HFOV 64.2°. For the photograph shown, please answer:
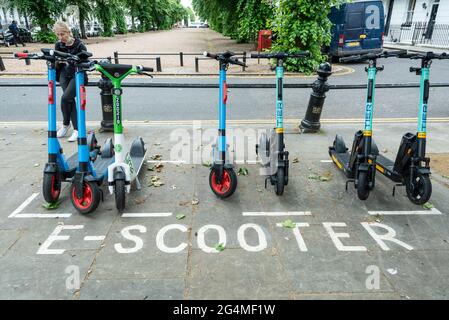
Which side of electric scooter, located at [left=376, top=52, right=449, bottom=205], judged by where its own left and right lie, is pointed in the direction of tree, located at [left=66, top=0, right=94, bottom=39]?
back

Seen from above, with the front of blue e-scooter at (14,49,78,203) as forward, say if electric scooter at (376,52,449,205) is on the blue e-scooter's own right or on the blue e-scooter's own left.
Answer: on the blue e-scooter's own left

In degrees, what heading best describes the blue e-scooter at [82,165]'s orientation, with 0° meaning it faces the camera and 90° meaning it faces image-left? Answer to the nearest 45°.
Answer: approximately 45°

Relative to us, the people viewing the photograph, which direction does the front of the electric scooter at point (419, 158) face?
facing the viewer and to the right of the viewer

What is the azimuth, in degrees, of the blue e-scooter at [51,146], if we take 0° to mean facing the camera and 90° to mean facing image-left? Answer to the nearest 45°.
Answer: approximately 45°

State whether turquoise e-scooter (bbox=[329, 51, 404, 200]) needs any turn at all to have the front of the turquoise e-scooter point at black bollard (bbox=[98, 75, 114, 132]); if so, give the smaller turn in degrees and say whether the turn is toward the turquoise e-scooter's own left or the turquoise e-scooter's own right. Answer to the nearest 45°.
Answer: approximately 135° to the turquoise e-scooter's own right

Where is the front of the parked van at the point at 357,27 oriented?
away from the camera

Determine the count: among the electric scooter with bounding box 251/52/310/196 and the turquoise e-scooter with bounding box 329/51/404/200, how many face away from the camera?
0

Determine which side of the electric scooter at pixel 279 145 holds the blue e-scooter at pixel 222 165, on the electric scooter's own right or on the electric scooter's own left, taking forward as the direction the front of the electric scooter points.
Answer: on the electric scooter's own right

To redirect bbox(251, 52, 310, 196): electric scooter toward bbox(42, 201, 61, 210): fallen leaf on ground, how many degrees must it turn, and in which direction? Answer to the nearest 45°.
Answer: approximately 90° to its right

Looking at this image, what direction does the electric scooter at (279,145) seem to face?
toward the camera

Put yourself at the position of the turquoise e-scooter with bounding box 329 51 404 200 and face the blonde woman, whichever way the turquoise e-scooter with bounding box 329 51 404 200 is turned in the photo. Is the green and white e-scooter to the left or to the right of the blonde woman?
left

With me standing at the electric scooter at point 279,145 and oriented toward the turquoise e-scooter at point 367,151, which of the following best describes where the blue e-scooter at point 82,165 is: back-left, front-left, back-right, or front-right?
back-right
